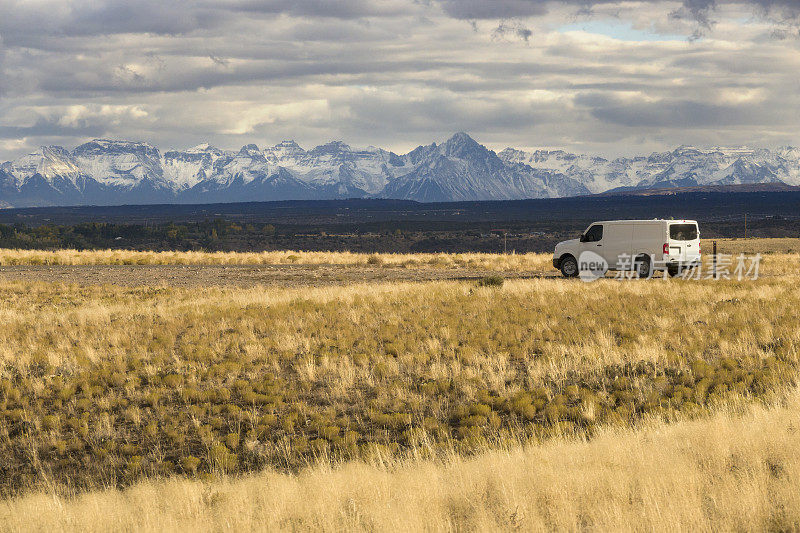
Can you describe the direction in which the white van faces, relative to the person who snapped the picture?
facing away from the viewer and to the left of the viewer
